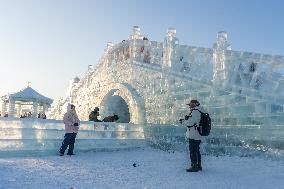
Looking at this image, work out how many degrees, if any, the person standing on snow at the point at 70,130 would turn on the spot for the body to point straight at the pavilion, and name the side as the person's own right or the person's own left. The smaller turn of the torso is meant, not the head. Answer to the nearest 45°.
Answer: approximately 135° to the person's own left

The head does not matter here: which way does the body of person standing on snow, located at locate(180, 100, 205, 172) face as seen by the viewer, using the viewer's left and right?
facing to the left of the viewer

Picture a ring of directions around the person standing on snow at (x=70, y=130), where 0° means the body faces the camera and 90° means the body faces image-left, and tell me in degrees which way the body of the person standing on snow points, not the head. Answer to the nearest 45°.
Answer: approximately 315°

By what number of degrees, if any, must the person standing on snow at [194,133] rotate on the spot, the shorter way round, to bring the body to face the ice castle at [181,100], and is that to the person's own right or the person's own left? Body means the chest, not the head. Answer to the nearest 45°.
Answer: approximately 90° to the person's own right
